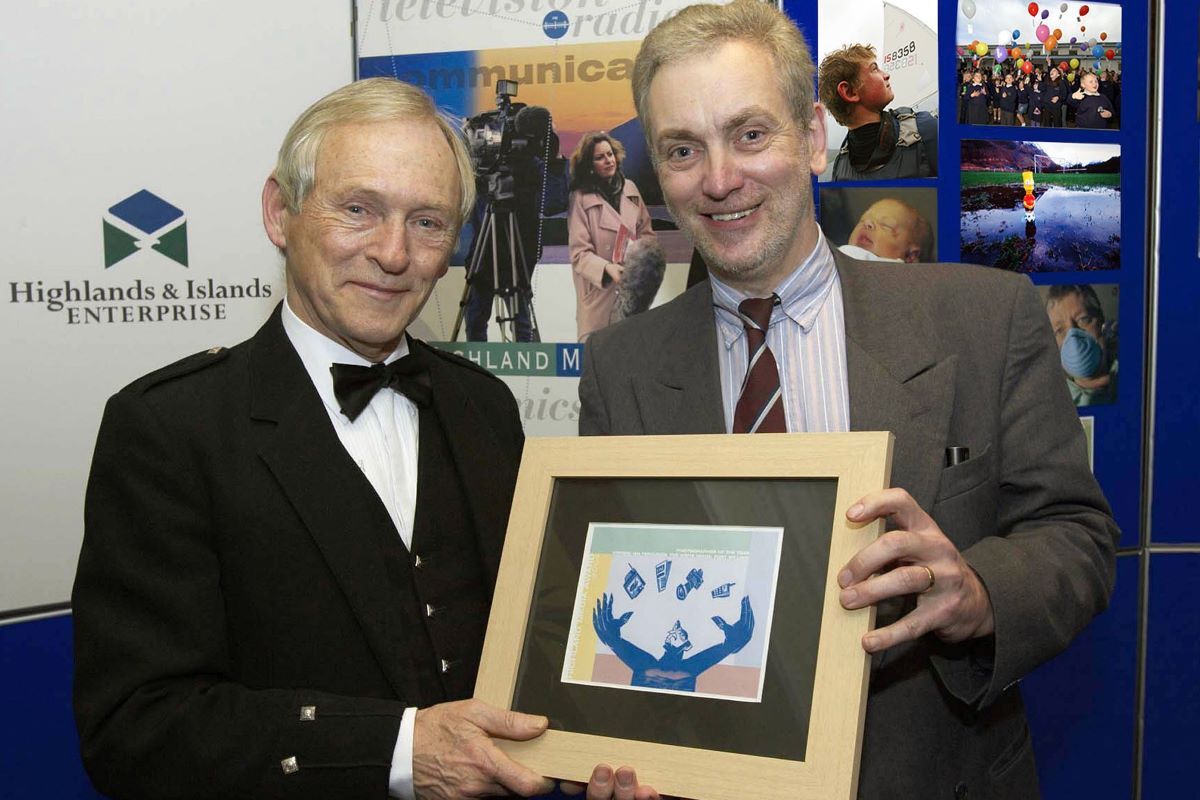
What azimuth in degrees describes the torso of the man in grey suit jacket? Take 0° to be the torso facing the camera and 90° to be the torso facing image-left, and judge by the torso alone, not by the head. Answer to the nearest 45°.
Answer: approximately 45°

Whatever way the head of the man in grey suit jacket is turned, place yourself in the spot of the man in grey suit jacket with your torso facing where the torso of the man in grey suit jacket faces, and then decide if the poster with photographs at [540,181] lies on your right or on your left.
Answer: on your right

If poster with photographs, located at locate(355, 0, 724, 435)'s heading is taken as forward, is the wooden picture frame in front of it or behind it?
in front

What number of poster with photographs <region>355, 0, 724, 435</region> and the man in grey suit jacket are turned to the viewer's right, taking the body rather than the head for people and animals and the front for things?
0

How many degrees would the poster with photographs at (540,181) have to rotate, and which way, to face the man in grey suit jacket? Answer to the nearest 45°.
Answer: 0° — it already faces them
